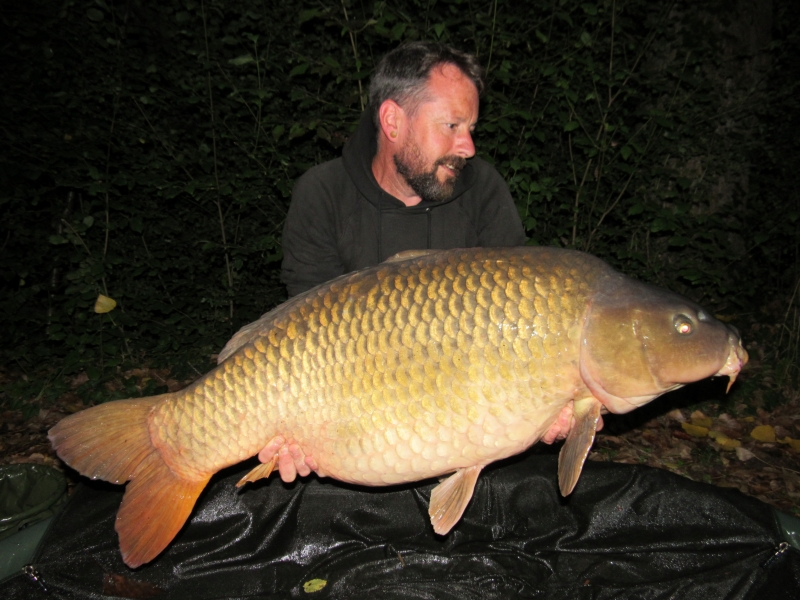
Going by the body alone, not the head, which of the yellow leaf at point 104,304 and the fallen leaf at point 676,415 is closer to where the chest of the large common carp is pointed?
the fallen leaf

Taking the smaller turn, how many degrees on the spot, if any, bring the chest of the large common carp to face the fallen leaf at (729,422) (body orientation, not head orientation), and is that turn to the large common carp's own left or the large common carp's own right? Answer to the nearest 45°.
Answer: approximately 45° to the large common carp's own left

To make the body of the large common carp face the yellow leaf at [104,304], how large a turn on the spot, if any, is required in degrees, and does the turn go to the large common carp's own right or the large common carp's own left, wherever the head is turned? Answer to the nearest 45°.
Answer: approximately 135° to the large common carp's own left

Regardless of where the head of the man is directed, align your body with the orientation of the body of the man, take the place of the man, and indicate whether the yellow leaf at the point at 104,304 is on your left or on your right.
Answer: on your right

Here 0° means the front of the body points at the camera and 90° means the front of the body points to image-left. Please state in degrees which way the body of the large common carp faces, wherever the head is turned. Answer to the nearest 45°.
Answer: approximately 270°

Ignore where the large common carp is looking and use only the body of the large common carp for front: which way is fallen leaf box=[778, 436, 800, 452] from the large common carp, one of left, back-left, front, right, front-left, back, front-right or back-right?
front-left

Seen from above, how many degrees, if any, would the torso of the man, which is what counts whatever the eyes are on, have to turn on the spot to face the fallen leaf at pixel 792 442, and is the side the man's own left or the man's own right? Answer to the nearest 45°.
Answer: approximately 90° to the man's own left

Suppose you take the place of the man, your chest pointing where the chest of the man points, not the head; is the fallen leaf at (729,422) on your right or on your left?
on your left

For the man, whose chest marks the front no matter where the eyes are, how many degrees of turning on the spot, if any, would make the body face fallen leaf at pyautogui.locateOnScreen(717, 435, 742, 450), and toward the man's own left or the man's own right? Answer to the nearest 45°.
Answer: approximately 90° to the man's own left

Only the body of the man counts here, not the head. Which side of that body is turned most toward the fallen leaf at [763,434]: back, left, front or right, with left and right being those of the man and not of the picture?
left

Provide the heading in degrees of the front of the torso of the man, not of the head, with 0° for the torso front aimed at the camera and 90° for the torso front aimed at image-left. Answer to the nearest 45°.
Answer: approximately 0°
